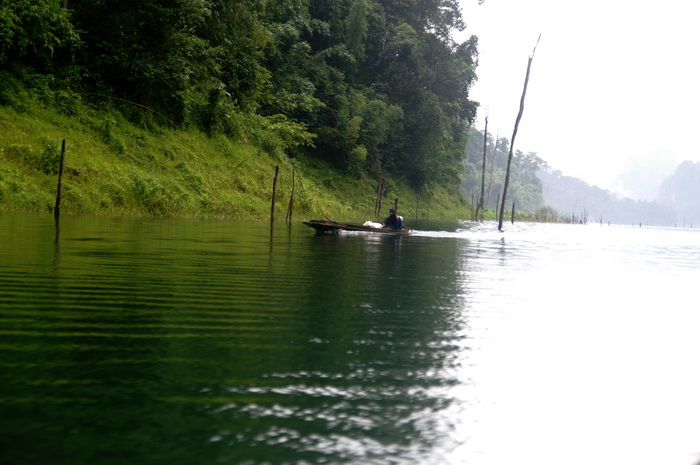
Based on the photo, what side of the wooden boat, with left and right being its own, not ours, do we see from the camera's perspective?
left
